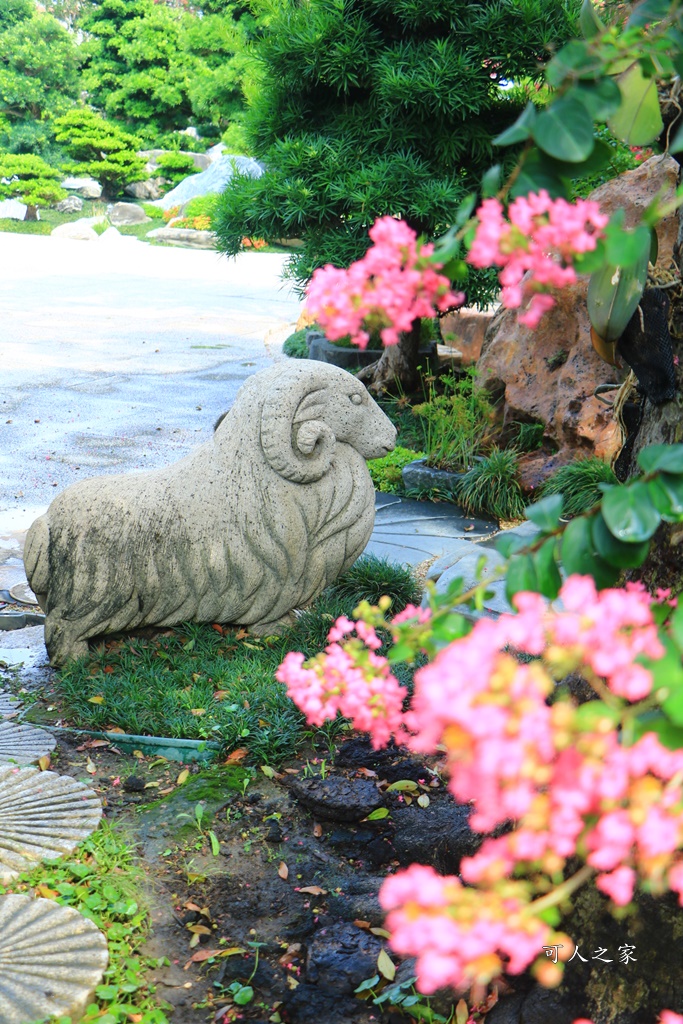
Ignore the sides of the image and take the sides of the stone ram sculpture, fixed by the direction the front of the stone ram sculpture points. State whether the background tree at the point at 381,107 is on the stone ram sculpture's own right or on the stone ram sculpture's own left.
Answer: on the stone ram sculpture's own left

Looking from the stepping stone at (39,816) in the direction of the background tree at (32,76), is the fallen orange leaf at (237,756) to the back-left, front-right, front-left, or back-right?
front-right

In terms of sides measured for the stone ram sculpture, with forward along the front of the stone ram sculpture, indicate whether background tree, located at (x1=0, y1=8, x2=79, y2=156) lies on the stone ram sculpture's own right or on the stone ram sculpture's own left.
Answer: on the stone ram sculpture's own left

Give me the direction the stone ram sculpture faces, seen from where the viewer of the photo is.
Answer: facing to the right of the viewer

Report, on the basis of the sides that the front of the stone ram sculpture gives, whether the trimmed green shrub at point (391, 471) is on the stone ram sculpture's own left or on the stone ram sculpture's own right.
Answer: on the stone ram sculpture's own left

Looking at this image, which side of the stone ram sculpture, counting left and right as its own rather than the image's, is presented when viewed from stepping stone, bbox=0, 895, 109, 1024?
right

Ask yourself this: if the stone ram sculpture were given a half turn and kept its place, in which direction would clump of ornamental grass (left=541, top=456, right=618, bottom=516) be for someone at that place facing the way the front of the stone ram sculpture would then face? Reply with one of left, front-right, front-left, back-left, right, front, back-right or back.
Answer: back-right

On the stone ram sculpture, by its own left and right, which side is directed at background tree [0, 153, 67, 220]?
left

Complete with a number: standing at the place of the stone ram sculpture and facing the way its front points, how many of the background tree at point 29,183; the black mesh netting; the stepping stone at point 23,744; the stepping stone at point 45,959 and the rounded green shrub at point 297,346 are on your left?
2

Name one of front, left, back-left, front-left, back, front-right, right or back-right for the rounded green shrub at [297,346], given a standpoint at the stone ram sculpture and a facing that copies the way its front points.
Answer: left

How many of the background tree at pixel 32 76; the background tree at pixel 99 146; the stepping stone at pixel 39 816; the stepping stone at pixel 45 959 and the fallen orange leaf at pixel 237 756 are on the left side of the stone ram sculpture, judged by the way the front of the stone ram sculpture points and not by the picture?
2

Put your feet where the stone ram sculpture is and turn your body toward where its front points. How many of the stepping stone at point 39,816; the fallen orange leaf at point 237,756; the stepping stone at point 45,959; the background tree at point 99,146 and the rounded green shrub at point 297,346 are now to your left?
2

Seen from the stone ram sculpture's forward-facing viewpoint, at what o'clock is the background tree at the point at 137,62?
The background tree is roughly at 9 o'clock from the stone ram sculpture.
